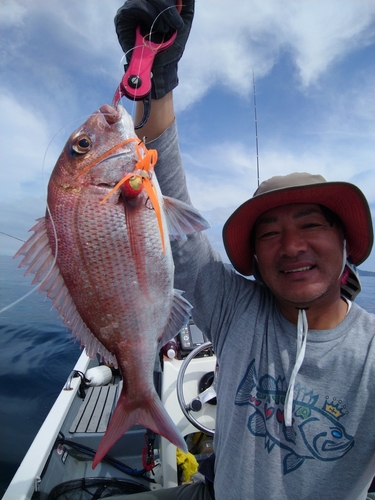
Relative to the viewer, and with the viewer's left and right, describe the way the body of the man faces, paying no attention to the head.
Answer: facing the viewer
